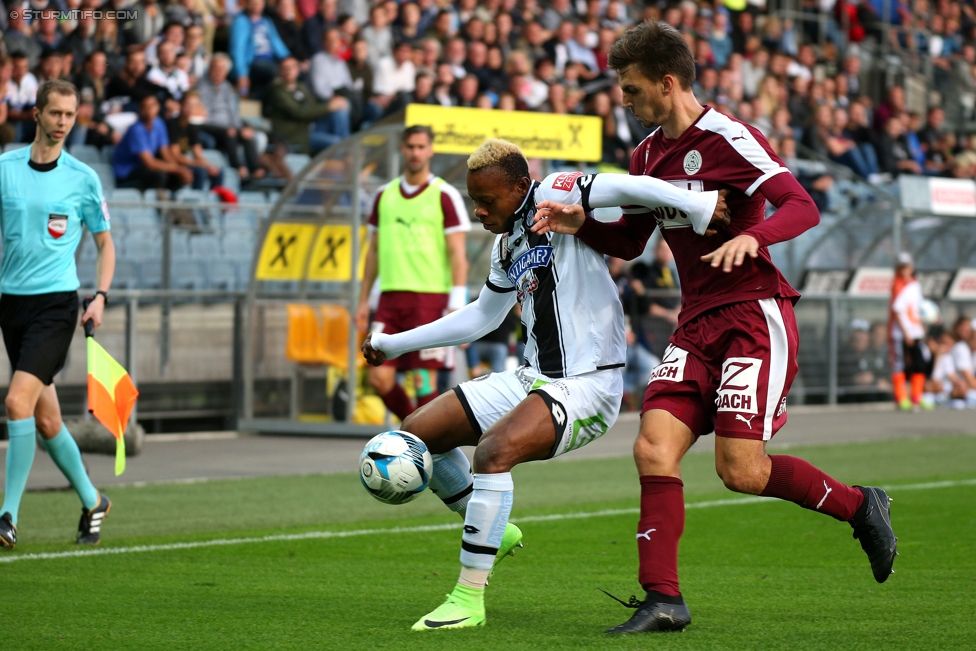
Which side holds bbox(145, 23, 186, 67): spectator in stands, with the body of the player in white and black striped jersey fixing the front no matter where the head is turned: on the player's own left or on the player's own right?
on the player's own right

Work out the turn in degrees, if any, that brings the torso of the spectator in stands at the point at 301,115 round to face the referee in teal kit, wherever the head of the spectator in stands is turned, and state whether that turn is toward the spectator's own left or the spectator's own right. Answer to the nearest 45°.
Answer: approximately 45° to the spectator's own right

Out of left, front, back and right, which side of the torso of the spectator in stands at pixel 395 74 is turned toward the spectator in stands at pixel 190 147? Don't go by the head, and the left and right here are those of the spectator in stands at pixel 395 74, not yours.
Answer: right

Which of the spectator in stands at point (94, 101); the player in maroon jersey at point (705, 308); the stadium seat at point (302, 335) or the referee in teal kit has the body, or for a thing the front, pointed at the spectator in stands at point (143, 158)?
the spectator in stands at point (94, 101)

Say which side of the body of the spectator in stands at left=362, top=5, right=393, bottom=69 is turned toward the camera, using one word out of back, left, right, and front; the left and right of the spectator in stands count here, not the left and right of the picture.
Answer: front

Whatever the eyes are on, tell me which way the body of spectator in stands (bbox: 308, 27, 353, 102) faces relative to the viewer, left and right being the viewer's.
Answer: facing the viewer and to the right of the viewer

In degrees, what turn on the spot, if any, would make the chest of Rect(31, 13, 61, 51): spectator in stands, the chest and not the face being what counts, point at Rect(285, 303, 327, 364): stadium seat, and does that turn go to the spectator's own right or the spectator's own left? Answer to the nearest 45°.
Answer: approximately 45° to the spectator's own left

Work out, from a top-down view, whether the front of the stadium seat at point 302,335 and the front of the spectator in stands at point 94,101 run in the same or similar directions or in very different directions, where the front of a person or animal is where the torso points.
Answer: same or similar directions

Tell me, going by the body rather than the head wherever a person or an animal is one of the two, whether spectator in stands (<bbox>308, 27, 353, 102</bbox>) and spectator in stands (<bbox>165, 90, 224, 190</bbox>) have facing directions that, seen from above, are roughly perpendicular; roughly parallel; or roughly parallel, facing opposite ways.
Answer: roughly parallel

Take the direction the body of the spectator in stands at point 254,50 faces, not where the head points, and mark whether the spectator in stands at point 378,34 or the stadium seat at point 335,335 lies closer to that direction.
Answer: the stadium seat

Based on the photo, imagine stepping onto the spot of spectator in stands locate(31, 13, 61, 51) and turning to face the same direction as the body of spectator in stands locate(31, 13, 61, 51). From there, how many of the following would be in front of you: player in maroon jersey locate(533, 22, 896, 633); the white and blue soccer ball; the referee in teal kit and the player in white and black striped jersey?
4

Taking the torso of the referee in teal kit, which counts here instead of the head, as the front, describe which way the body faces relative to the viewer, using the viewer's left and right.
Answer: facing the viewer

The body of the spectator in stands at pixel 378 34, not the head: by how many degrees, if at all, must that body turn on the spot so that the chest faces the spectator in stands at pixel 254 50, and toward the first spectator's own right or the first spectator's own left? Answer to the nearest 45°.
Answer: approximately 45° to the first spectator's own right

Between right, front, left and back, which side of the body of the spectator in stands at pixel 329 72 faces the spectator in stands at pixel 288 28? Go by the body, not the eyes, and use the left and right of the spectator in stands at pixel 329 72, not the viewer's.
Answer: back
